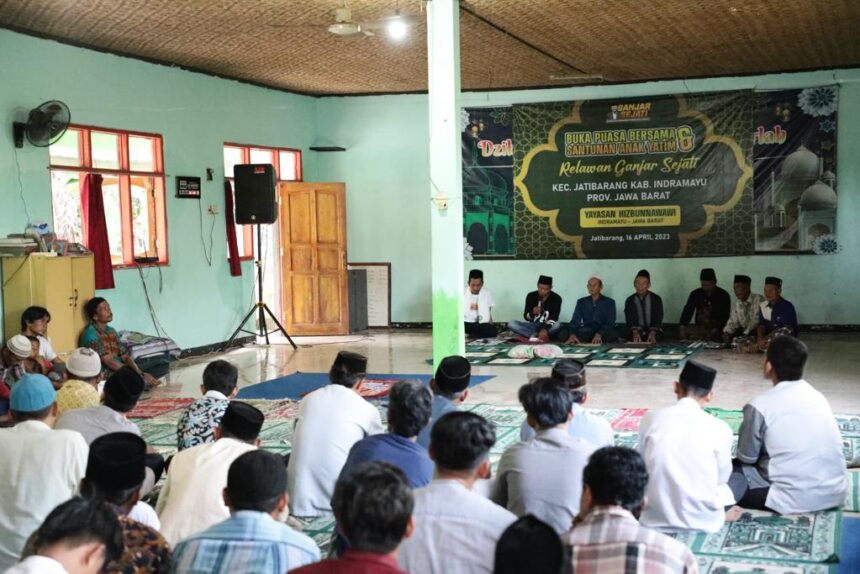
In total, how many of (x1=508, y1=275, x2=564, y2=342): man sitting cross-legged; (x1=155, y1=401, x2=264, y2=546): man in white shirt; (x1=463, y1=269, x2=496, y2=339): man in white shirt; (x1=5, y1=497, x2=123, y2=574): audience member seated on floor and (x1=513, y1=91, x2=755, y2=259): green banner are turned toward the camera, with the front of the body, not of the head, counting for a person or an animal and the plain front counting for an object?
3

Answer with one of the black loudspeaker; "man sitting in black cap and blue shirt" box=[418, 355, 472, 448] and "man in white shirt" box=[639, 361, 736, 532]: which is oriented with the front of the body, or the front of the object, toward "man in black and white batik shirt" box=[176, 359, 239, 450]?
the black loudspeaker

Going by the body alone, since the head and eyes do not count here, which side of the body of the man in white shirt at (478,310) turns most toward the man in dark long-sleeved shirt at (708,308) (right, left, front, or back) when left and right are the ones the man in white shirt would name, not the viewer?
left

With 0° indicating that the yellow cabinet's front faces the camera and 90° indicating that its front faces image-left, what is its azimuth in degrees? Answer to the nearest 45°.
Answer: approximately 315°

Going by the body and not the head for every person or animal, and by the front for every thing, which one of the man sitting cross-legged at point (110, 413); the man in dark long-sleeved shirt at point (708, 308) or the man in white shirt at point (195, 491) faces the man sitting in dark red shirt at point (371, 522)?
the man in dark long-sleeved shirt

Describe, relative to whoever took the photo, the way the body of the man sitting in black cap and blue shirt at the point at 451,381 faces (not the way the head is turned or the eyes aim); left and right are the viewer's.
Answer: facing away from the viewer and to the right of the viewer

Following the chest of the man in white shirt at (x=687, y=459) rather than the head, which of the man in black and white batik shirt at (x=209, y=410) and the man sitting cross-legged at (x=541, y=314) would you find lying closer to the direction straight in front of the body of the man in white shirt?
the man sitting cross-legged

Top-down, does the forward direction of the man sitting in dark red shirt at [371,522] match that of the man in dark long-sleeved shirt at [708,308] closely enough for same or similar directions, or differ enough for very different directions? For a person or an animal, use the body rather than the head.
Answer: very different directions

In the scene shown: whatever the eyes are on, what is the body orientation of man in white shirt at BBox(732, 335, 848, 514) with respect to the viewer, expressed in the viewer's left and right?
facing away from the viewer and to the left of the viewer

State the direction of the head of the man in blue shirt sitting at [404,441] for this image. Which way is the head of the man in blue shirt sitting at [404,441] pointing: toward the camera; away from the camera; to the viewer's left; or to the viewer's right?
away from the camera

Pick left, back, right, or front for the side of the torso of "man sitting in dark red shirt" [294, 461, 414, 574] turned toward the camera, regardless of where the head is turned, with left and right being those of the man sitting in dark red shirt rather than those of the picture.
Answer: back

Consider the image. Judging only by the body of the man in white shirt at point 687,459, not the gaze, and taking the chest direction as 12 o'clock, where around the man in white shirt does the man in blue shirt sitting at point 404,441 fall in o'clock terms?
The man in blue shirt sitting is roughly at 8 o'clock from the man in white shirt.

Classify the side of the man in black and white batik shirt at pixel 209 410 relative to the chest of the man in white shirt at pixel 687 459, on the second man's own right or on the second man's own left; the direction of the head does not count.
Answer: on the second man's own left
